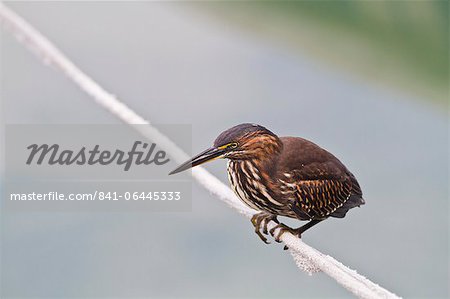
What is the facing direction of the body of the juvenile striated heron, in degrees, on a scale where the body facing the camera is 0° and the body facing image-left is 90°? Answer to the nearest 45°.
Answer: approximately 90°
